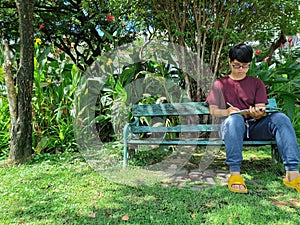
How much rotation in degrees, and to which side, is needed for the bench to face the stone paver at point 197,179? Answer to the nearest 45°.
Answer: approximately 45° to its left

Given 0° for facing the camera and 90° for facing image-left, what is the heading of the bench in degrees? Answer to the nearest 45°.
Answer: approximately 0°

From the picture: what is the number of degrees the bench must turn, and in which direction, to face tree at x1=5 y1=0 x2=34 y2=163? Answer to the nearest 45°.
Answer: approximately 90° to its right
